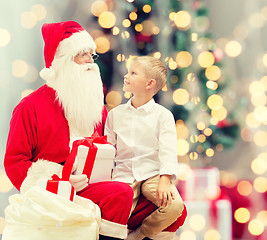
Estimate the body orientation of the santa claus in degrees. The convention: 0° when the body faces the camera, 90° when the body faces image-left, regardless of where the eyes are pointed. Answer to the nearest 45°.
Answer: approximately 315°

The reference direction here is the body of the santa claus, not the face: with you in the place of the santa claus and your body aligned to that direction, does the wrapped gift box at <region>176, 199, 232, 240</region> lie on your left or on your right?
on your left

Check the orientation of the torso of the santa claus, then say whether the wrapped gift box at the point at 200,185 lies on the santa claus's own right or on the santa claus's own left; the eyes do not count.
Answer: on the santa claus's own left
